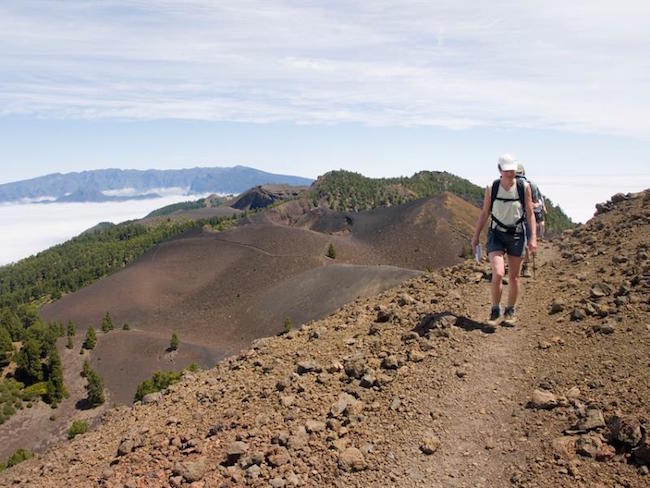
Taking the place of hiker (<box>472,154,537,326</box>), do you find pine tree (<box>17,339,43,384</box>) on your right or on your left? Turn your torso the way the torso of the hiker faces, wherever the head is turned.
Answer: on your right

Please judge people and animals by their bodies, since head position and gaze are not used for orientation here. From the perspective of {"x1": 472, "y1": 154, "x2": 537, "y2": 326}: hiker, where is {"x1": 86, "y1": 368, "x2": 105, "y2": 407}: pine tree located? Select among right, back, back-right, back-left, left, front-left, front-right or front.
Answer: back-right

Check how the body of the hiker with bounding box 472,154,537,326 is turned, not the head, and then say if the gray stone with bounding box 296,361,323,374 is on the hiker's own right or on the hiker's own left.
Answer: on the hiker's own right

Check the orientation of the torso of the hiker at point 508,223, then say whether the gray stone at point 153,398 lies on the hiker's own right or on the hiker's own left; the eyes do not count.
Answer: on the hiker's own right

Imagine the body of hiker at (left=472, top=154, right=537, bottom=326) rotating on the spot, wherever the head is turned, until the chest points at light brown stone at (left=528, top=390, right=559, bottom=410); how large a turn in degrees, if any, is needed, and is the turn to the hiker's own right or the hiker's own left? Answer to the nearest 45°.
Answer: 0° — they already face it

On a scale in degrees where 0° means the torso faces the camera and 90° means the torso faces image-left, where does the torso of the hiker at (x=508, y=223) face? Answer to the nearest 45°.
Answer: approximately 0°

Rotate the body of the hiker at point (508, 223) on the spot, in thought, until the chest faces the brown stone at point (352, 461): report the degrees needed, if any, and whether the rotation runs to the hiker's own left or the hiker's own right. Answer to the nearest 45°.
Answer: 0° — they already face it

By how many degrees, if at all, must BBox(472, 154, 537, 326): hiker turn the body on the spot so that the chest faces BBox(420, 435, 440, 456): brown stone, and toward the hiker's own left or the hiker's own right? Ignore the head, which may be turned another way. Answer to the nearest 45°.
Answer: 0° — they already face it

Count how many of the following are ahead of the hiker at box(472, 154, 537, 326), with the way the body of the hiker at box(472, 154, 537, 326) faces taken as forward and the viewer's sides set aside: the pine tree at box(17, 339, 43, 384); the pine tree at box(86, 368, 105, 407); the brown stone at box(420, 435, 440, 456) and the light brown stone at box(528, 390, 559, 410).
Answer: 2

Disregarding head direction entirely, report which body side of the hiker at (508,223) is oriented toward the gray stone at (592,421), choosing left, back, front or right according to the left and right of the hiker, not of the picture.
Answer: front

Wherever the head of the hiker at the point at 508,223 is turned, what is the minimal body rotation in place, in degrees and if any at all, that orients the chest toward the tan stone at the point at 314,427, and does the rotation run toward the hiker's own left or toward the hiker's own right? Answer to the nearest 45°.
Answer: approximately 45° to the hiker's own right
